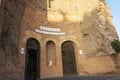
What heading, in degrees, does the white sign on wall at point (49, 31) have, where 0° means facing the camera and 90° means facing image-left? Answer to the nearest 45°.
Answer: approximately 0°
